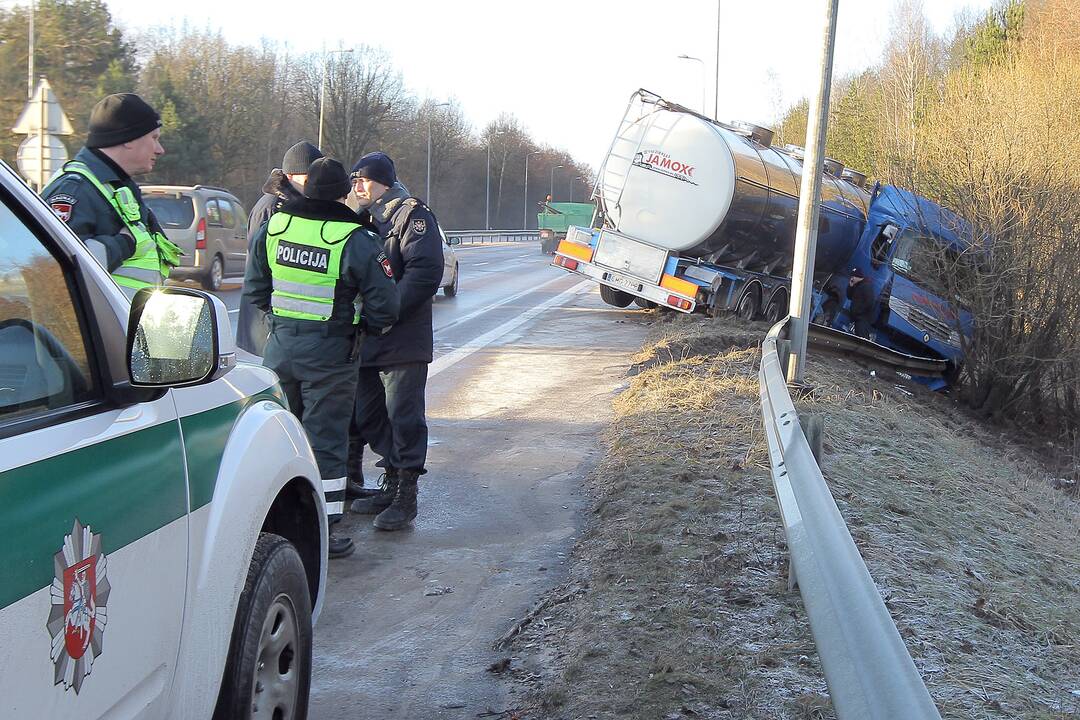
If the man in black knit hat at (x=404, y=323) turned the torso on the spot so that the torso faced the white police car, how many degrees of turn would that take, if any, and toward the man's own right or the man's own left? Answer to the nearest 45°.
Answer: approximately 45° to the man's own left

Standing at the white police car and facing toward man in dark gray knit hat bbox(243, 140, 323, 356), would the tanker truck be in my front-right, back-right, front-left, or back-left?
front-right

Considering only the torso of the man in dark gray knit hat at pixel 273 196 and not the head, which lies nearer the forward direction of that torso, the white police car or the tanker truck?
the tanker truck

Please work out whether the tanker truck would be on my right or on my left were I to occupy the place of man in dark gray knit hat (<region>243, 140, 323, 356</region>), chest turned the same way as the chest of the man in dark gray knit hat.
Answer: on my left

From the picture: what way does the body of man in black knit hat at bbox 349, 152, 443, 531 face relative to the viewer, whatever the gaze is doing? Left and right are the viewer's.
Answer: facing the viewer and to the left of the viewer

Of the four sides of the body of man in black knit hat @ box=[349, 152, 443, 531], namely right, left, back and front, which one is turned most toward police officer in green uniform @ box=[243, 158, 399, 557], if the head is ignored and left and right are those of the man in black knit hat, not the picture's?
front

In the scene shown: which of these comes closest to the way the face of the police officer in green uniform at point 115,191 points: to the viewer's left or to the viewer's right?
to the viewer's right

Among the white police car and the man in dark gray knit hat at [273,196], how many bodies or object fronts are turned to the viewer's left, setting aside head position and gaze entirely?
0

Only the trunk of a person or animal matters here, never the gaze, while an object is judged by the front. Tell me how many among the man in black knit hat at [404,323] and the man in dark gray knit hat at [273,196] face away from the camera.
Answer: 0

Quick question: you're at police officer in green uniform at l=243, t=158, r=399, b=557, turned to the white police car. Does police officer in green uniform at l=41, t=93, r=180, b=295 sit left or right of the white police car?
right

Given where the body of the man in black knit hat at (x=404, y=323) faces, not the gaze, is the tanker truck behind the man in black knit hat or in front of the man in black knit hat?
behind

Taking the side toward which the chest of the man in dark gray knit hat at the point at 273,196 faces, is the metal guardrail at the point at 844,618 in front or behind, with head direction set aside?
in front

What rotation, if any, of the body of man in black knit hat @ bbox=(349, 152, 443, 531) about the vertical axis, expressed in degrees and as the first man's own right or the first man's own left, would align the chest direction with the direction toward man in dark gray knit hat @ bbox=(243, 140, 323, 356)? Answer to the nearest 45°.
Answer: approximately 45° to the first man's own right

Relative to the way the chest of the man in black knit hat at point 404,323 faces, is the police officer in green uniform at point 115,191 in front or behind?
in front
